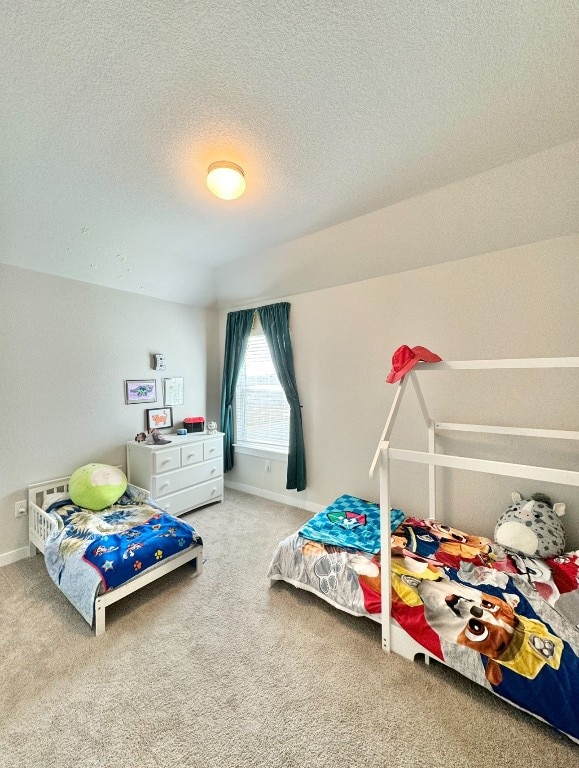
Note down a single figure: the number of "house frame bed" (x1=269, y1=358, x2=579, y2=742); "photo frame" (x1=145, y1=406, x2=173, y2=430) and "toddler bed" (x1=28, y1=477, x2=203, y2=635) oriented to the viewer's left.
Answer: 0

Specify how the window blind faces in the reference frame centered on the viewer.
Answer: facing the viewer and to the left of the viewer

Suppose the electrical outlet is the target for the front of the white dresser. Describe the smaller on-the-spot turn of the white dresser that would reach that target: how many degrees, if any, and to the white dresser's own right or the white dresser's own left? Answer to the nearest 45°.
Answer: approximately 135° to the white dresser's own right

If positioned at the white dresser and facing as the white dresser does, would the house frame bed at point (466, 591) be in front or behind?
in front

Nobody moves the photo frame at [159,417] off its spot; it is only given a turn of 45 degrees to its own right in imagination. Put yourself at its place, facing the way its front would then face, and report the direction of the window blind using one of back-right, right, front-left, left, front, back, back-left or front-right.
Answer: left

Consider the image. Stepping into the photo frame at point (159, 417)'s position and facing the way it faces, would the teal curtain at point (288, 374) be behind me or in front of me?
in front

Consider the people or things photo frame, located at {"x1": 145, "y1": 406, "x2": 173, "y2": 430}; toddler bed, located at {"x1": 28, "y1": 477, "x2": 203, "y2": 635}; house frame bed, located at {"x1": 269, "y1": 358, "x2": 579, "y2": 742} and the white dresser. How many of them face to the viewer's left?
0

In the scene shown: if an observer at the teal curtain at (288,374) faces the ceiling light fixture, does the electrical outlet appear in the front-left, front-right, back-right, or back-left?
front-right

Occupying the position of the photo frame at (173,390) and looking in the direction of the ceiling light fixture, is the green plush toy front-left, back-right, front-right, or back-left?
front-right

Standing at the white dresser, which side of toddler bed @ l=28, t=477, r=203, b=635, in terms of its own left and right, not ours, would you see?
left

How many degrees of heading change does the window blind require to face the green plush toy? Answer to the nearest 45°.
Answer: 0° — it already faces it
